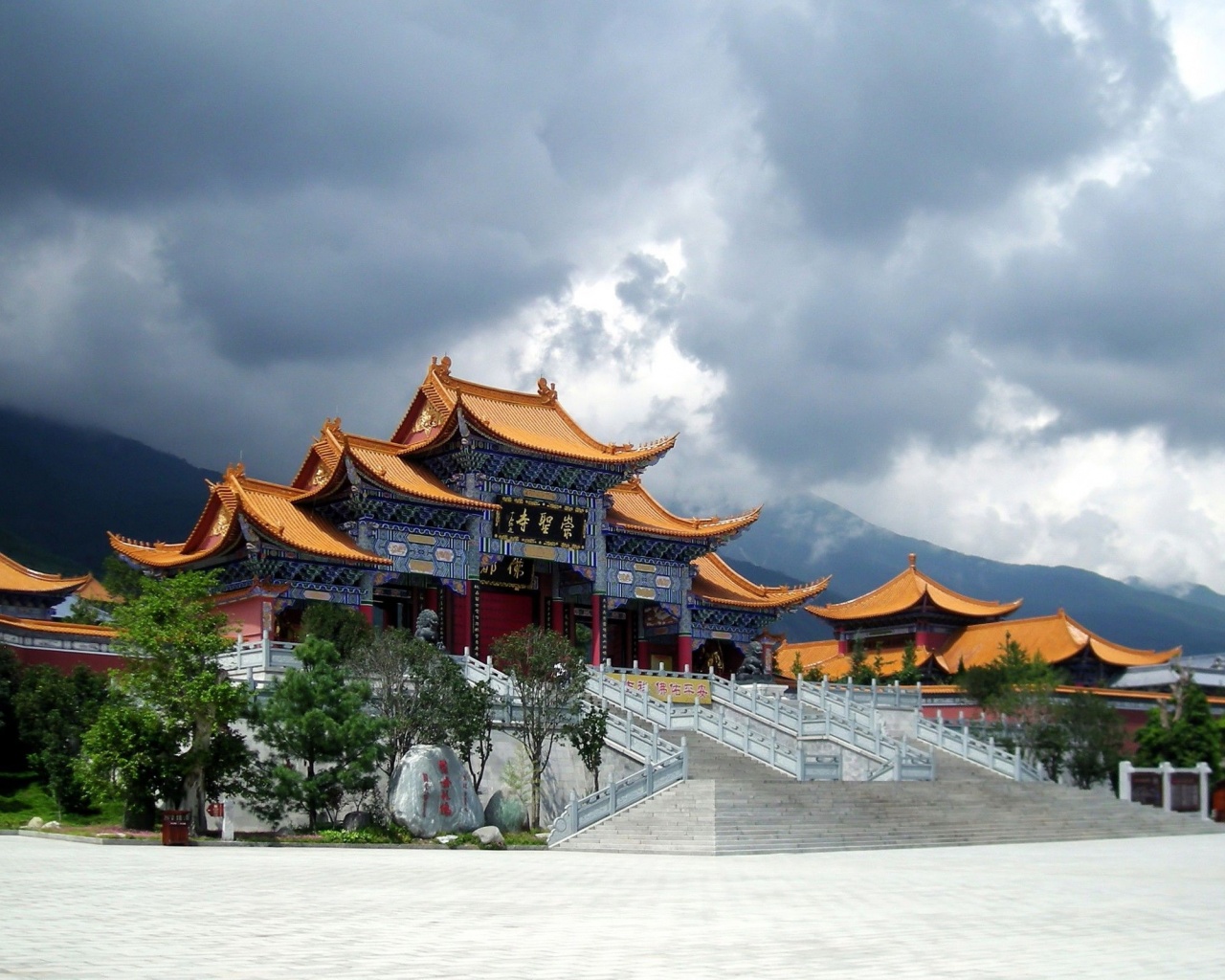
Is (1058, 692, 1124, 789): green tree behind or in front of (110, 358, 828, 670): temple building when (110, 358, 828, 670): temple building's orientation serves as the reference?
in front

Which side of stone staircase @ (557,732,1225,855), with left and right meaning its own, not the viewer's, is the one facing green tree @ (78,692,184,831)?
right

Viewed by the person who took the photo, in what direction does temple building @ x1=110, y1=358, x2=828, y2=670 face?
facing the viewer and to the right of the viewer

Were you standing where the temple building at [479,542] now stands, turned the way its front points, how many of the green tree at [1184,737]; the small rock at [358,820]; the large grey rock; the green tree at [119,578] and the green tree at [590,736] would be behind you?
1

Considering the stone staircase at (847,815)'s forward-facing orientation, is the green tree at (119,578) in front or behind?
behind

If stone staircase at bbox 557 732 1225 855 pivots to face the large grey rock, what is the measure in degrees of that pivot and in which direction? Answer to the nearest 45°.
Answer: approximately 135° to its right

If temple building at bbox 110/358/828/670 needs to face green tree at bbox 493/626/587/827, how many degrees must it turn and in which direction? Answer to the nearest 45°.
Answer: approximately 45° to its right

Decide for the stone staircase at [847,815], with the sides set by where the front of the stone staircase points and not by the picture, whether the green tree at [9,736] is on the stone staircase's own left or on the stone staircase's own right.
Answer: on the stone staircase's own right

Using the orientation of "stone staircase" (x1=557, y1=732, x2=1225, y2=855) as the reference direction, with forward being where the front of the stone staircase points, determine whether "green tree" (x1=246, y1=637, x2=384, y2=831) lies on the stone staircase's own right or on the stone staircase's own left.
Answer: on the stone staircase's own right

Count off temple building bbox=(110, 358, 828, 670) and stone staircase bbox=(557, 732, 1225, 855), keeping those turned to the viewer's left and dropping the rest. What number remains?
0

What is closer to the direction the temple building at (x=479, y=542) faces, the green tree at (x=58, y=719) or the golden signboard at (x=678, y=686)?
the golden signboard
